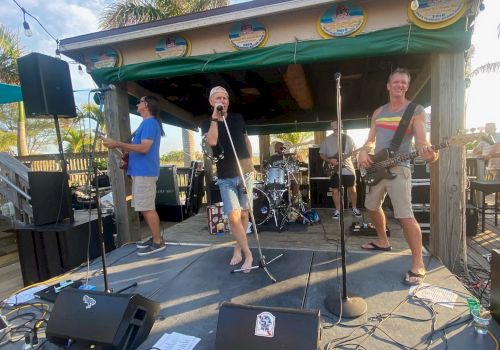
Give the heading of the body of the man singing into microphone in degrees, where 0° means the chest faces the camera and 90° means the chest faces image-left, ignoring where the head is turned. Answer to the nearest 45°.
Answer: approximately 0°

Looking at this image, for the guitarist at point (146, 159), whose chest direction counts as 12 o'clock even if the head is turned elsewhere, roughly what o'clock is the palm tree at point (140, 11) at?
The palm tree is roughly at 3 o'clock from the guitarist.

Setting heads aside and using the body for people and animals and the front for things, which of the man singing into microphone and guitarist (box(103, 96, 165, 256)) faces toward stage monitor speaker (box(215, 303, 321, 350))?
the man singing into microphone

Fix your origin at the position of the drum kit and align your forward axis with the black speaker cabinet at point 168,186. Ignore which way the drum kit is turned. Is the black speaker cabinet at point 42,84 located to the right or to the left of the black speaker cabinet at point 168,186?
left

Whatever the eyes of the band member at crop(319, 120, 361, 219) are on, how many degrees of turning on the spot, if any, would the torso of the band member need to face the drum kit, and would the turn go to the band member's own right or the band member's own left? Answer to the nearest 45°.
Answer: approximately 45° to the band member's own right

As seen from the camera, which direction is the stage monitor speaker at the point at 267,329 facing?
away from the camera

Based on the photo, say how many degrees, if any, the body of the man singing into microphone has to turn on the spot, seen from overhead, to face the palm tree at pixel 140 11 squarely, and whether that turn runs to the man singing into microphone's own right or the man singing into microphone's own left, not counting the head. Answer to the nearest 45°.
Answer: approximately 180°

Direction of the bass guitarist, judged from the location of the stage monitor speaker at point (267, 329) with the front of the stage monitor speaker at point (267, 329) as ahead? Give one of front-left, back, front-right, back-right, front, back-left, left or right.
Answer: front-right

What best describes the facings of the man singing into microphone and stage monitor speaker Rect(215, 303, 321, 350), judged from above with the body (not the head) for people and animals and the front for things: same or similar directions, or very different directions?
very different directions

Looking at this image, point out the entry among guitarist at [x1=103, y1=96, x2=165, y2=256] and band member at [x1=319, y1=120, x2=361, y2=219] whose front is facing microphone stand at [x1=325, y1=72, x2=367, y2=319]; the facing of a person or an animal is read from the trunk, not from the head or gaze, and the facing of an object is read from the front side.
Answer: the band member

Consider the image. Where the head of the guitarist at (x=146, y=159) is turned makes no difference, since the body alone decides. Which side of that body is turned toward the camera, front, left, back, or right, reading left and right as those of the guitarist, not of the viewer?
left
